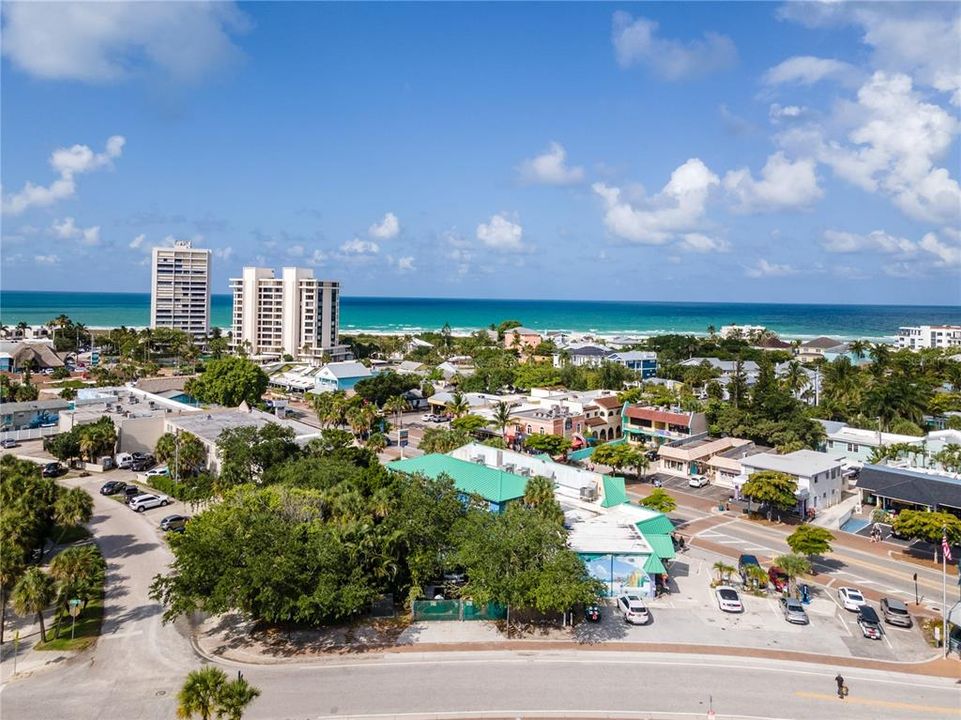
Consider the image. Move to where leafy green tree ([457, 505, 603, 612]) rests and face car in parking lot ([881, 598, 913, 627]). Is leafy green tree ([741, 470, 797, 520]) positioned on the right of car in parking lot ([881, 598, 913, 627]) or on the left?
left

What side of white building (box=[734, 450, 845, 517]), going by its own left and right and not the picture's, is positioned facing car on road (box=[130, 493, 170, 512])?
front

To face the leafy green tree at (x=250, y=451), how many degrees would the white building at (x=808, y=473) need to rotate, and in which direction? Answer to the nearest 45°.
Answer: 0° — it already faces it

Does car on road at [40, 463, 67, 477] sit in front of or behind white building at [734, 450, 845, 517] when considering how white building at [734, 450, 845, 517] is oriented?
in front

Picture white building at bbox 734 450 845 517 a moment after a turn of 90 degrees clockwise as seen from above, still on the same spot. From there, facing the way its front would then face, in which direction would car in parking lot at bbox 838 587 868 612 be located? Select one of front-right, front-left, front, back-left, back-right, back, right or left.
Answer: back-left

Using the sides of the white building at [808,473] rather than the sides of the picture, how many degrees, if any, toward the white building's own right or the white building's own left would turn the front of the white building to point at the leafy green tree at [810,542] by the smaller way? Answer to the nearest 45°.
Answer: approximately 45° to the white building's own left

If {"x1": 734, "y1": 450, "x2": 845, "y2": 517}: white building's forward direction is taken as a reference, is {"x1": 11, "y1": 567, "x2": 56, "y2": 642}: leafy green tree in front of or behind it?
in front

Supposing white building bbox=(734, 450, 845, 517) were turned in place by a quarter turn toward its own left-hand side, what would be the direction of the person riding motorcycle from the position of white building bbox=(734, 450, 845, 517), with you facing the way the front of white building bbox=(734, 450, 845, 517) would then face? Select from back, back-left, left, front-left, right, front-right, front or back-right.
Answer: front-right

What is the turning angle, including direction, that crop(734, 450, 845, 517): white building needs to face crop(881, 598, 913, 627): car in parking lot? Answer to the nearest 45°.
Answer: approximately 45° to its left

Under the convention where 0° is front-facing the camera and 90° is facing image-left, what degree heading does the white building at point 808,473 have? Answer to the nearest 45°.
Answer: approximately 45°

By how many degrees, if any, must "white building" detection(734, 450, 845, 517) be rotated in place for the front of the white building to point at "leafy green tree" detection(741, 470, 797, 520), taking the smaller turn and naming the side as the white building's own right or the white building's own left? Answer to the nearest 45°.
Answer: approximately 45° to the white building's own left

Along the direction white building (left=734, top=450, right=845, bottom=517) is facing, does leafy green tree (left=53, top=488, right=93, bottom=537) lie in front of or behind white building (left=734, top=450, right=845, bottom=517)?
in front

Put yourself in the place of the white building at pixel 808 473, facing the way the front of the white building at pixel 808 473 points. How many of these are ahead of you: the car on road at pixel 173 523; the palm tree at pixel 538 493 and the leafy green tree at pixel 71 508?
3
